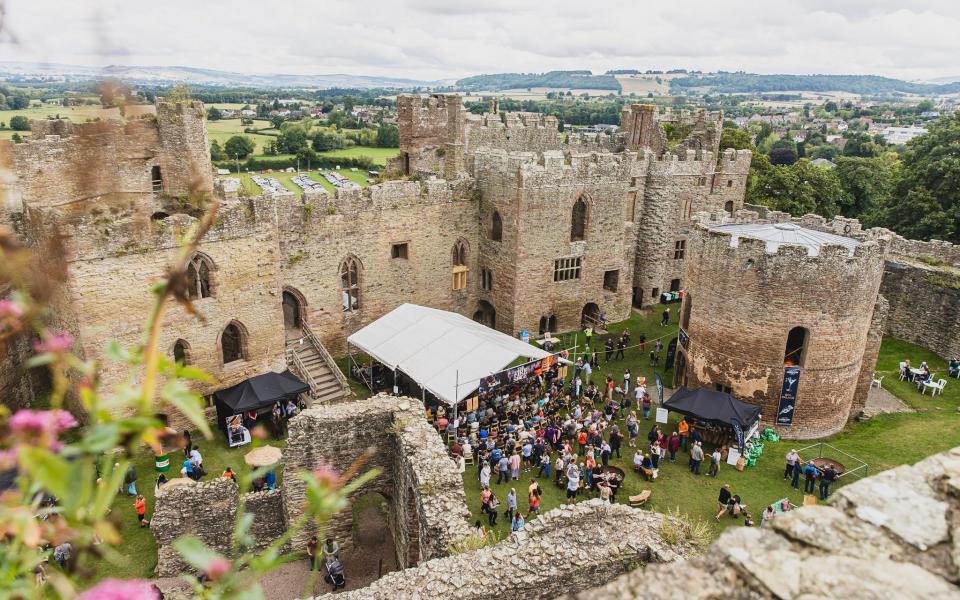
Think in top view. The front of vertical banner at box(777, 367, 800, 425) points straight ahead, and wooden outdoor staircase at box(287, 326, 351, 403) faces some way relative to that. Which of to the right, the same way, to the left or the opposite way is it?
to the left

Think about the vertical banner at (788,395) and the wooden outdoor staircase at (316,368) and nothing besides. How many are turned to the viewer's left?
0

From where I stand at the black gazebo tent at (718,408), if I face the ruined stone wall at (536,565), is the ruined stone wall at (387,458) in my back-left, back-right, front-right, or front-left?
front-right

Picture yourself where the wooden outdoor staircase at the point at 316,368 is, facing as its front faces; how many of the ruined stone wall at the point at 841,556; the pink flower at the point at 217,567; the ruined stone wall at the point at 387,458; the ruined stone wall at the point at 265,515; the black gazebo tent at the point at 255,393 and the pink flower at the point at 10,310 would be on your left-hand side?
0

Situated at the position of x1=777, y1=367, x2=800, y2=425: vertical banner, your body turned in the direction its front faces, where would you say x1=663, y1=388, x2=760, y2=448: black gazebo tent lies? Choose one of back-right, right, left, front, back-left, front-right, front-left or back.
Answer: front-right

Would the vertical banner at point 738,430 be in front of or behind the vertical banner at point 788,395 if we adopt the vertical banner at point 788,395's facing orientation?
in front

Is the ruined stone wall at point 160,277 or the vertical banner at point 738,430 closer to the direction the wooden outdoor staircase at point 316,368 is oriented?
the vertical banner

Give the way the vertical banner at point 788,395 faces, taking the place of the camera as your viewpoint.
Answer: facing the viewer

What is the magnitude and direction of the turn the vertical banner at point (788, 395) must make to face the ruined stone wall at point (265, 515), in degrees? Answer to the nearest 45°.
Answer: approximately 45° to its right

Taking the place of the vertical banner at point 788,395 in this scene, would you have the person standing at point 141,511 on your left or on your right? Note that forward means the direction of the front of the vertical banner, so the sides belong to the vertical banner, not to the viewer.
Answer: on your right

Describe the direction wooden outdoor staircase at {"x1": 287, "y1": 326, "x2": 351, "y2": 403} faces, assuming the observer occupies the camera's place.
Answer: facing the viewer and to the right of the viewer

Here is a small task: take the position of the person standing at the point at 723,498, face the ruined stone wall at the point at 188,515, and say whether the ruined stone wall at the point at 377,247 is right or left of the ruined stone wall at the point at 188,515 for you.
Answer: right

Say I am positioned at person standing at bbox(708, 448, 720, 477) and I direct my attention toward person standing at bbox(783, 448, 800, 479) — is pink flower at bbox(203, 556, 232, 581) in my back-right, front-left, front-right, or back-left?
back-right

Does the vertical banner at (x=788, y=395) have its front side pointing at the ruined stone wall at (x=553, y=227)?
no

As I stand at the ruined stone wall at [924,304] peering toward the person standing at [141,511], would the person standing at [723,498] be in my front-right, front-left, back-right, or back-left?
front-left

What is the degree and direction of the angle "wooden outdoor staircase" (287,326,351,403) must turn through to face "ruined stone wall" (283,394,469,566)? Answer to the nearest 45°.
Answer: approximately 45° to its right

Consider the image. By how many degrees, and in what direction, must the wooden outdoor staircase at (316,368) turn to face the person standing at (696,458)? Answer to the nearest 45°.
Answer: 0° — it already faces them

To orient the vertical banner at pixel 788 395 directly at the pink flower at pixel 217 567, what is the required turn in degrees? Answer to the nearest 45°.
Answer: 0° — it already faces it

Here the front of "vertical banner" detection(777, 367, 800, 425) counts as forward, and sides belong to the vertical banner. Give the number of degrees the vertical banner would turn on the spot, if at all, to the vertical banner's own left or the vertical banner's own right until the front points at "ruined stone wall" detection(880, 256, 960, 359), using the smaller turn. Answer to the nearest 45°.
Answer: approximately 180°

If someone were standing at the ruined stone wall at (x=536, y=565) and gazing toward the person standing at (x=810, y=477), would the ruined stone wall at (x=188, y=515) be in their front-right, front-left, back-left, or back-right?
back-left

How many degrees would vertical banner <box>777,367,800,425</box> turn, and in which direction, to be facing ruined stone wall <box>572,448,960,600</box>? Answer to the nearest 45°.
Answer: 0° — it already faces it

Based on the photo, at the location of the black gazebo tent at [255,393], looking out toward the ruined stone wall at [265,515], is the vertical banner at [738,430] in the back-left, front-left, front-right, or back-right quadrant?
front-left

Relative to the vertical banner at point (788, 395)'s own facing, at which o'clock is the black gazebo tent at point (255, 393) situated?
The black gazebo tent is roughly at 2 o'clock from the vertical banner.
